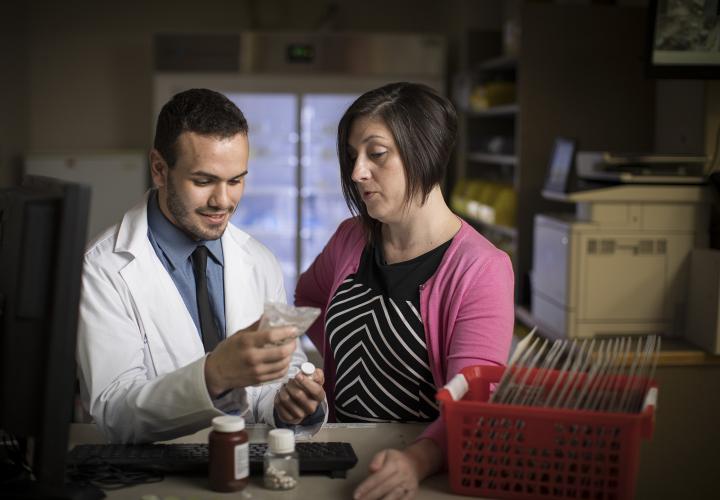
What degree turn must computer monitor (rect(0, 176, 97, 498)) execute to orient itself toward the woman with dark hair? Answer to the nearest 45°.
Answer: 0° — it already faces them

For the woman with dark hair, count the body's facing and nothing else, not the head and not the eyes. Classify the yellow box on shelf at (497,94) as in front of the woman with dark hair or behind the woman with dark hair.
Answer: behind

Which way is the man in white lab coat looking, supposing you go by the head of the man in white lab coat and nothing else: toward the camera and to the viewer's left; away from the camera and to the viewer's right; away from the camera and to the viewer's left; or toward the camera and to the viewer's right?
toward the camera and to the viewer's right

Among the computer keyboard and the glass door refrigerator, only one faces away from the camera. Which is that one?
the computer keyboard

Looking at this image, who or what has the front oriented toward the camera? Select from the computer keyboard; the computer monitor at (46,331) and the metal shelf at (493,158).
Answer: the metal shelf

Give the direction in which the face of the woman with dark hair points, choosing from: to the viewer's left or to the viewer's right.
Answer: to the viewer's left

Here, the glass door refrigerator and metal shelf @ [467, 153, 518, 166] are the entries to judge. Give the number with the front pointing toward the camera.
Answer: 2

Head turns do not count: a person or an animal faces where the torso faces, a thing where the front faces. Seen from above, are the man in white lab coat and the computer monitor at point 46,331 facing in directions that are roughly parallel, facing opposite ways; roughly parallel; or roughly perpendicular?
roughly perpendicular

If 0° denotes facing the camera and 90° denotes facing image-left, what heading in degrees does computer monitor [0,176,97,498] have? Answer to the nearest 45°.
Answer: approximately 225°

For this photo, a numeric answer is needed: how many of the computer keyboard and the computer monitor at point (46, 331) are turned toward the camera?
0

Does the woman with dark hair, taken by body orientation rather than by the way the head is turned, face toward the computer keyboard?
yes

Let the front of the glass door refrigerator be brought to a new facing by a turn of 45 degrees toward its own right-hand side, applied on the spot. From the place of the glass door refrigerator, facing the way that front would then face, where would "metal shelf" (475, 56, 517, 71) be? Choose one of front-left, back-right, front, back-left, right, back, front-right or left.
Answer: left

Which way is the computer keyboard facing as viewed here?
away from the camera

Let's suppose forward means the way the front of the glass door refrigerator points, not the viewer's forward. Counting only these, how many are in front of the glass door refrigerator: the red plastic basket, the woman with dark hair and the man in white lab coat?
3

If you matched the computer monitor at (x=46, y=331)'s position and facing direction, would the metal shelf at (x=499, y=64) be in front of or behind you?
in front

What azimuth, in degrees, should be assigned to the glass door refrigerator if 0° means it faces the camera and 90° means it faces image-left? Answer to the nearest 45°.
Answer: approximately 0°
